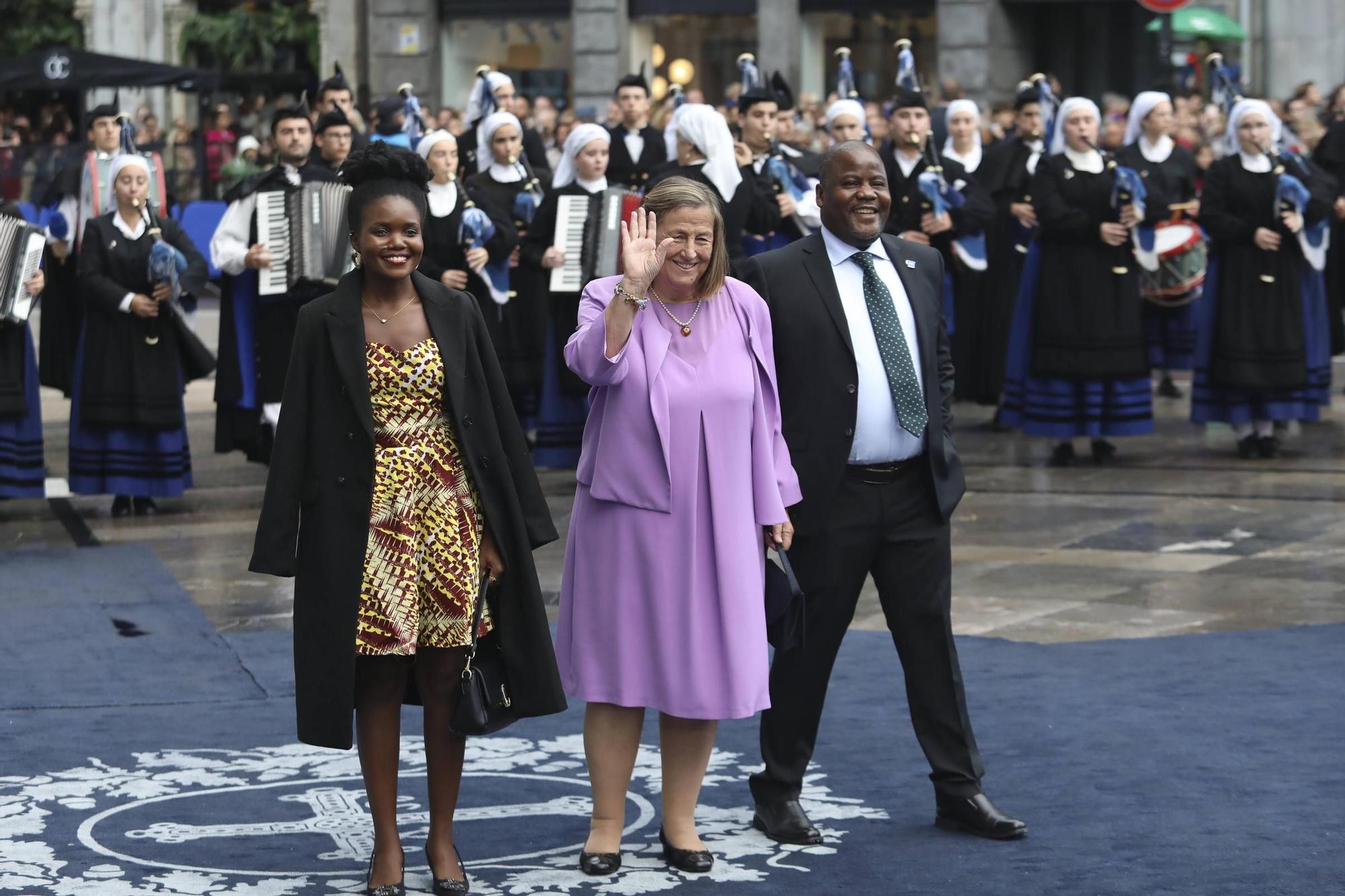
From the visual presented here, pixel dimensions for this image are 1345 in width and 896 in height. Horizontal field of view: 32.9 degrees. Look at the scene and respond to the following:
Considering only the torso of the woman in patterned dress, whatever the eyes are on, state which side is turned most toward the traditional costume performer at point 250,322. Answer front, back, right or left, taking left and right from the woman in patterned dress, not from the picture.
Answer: back

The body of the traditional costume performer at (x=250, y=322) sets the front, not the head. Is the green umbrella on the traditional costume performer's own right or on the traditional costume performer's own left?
on the traditional costume performer's own left

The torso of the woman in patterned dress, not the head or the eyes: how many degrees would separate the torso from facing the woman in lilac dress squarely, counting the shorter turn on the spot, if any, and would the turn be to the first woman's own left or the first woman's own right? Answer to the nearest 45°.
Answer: approximately 90° to the first woman's own left

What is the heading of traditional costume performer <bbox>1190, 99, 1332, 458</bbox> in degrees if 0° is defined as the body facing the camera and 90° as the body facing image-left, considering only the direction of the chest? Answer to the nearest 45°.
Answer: approximately 0°

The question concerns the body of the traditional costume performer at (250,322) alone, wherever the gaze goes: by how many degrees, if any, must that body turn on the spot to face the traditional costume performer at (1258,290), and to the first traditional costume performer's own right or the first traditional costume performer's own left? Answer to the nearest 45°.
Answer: approximately 45° to the first traditional costume performer's own left

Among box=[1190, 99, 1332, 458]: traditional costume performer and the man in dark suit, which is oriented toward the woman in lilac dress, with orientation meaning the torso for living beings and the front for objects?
the traditional costume performer

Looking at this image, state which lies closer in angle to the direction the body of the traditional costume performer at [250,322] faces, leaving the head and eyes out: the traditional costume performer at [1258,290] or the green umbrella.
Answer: the traditional costume performer

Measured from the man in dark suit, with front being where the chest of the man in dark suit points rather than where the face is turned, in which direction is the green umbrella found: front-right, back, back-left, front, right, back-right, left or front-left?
back-left

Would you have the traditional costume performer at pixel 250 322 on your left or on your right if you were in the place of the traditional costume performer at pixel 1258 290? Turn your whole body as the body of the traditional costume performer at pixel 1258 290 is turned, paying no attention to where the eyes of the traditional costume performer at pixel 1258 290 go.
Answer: on your right

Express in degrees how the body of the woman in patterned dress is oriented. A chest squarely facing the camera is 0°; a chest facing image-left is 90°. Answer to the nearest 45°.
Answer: approximately 0°

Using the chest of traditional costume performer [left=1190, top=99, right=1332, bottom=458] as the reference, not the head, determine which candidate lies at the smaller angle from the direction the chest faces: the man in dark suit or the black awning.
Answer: the man in dark suit

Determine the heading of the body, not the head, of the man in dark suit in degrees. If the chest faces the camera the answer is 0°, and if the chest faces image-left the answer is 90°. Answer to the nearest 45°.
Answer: approximately 315°

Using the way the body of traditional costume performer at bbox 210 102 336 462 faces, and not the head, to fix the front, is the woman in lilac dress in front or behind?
in front
